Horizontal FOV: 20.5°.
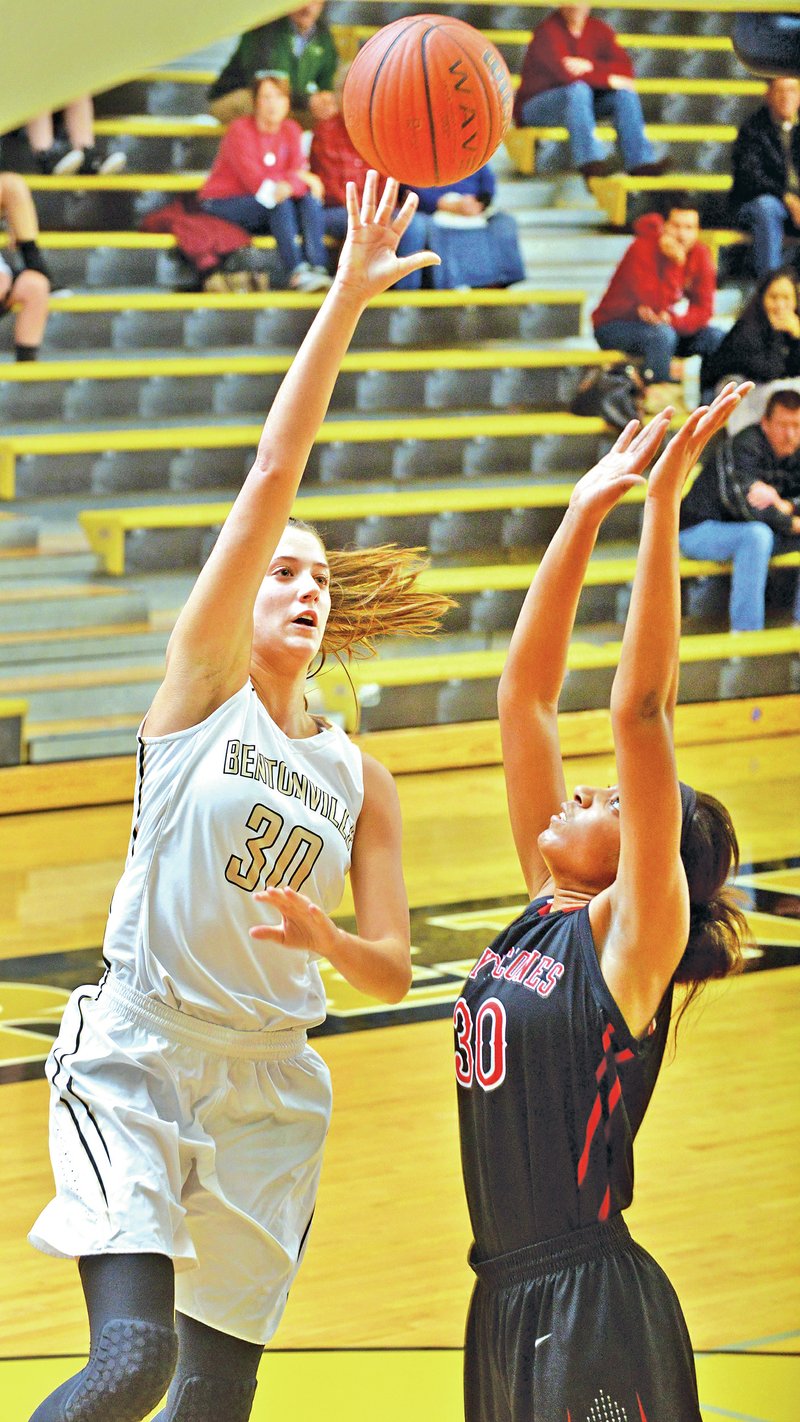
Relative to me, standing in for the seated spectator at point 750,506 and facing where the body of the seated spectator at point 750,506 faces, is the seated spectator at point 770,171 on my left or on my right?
on my left

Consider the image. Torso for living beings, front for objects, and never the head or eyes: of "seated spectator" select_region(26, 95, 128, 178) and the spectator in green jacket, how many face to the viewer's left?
0

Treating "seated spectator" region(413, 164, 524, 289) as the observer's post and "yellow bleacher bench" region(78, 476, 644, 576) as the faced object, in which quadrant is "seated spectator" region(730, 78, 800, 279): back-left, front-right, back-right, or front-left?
back-left

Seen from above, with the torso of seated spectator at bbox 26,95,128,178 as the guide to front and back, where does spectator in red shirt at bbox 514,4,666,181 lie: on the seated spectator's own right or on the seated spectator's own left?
on the seated spectator's own left

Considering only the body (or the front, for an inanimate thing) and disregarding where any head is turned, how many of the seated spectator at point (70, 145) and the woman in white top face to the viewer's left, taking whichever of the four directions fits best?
0

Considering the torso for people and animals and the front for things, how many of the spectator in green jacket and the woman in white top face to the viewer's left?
0

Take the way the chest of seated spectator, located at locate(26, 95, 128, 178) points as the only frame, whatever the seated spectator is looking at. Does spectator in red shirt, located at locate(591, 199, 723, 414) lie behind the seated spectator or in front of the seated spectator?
in front

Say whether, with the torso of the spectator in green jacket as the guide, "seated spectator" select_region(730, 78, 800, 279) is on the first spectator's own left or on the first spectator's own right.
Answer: on the first spectator's own left

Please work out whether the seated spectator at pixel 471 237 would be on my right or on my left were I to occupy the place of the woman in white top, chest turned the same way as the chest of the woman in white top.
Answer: on my left

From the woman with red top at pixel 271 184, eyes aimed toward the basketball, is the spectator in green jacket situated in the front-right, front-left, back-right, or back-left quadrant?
back-left

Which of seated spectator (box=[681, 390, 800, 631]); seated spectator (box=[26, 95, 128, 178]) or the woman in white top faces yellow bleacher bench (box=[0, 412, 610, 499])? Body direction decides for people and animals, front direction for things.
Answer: seated spectator (box=[26, 95, 128, 178])
